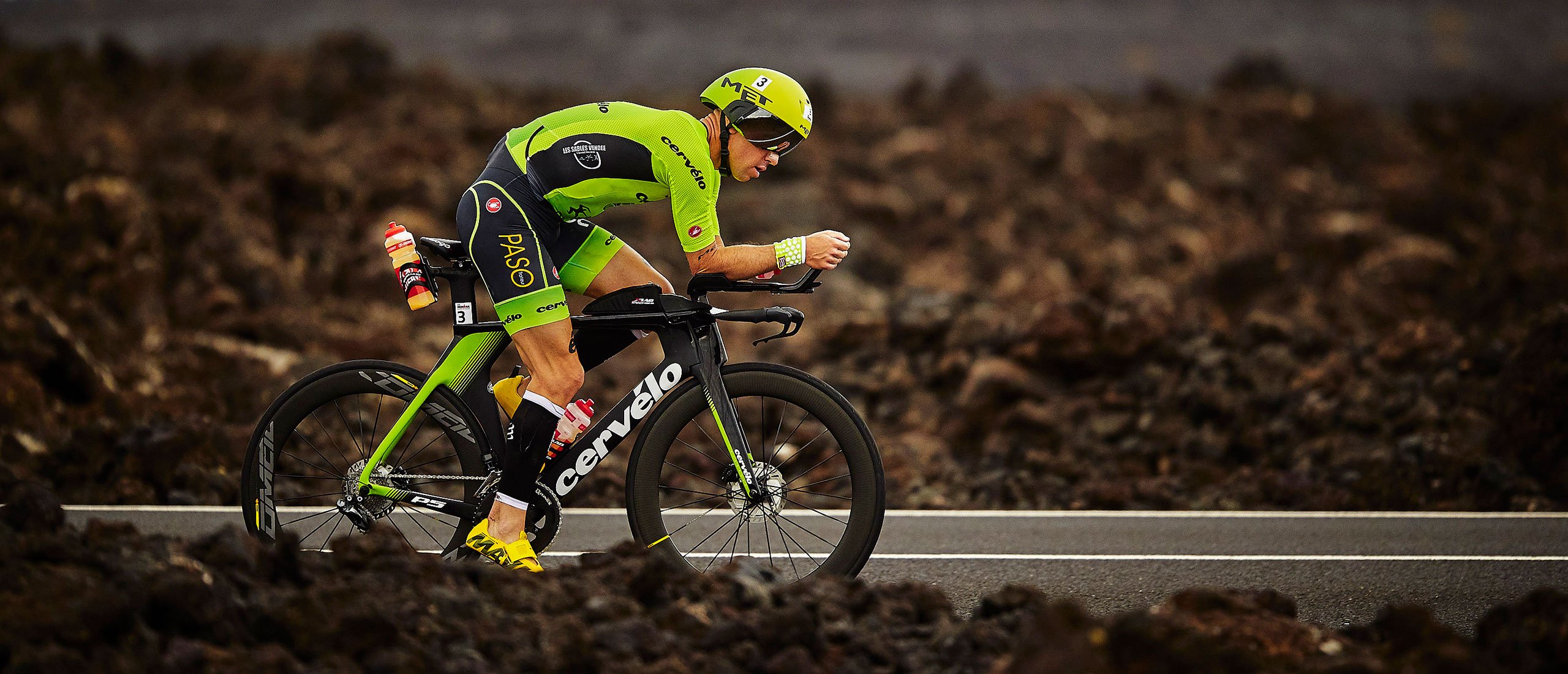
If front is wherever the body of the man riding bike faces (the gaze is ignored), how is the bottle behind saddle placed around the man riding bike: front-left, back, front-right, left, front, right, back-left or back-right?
back

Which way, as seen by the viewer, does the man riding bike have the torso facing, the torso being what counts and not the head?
to the viewer's right

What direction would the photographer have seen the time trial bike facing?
facing to the right of the viewer

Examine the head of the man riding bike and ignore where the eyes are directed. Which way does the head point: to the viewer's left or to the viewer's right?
to the viewer's right
